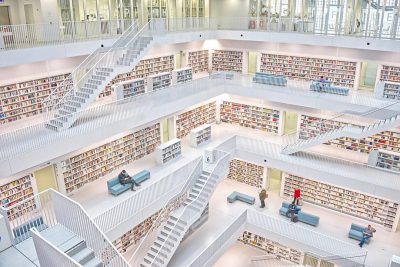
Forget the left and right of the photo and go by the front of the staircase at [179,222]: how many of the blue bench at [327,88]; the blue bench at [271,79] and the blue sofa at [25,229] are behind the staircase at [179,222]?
2

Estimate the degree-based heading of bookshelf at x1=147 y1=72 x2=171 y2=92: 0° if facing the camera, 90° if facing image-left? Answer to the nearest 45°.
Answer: approximately 315°

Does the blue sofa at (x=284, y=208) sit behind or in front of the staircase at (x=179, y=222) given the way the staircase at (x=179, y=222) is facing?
behind

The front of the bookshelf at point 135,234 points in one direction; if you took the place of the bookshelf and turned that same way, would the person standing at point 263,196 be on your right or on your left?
on your left

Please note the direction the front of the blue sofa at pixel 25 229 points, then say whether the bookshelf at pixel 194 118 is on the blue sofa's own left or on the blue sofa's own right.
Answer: on the blue sofa's own left
